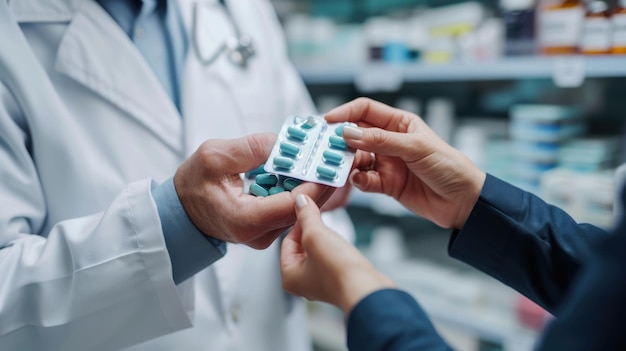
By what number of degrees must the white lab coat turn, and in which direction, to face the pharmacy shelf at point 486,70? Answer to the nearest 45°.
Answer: approximately 45° to its left

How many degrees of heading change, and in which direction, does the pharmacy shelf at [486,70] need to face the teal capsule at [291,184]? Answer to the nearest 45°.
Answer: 0° — it already faces it

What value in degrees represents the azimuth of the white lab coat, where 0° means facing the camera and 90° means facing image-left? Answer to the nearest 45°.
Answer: approximately 315°
